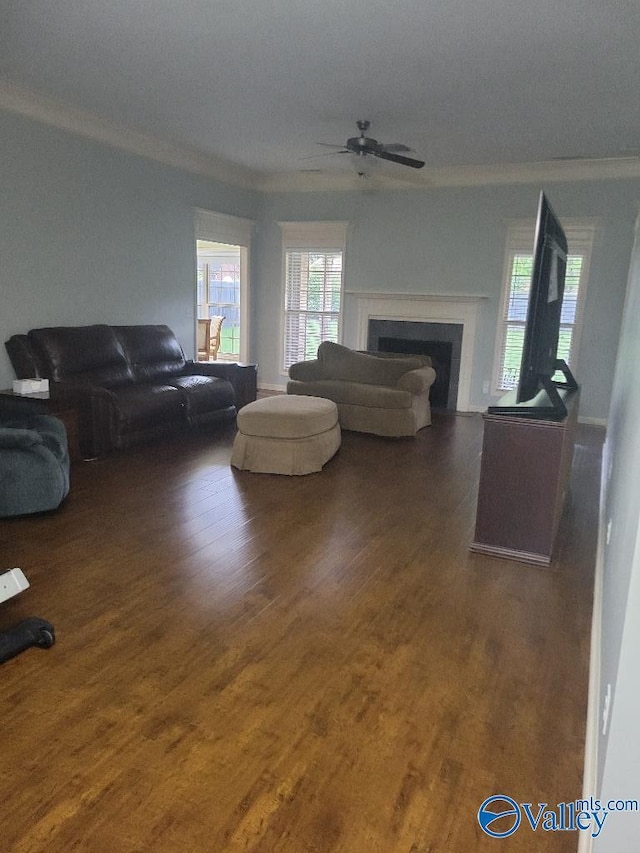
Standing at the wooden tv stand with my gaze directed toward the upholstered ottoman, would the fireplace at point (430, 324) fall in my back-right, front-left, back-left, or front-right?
front-right

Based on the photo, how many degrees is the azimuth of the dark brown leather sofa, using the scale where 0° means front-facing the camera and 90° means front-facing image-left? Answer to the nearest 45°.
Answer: approximately 315°

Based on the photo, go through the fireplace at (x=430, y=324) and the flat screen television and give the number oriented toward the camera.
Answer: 1

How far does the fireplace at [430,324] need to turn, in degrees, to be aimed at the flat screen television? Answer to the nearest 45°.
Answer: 0° — it already faces it

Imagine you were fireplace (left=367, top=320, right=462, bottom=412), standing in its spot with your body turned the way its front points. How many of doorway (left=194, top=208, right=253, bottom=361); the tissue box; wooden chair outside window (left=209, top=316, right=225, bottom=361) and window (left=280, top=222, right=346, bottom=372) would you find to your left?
0

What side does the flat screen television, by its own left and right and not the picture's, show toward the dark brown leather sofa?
front

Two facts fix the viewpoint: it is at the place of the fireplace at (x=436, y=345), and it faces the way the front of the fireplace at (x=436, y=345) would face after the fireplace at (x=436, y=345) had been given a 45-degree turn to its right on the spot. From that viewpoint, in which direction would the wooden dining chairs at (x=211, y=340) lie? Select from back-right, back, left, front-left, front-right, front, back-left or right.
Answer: right

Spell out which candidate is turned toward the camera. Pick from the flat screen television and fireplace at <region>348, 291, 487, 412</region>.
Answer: the fireplace

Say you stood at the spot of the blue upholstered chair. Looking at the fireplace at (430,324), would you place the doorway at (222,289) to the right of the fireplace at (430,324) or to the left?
left

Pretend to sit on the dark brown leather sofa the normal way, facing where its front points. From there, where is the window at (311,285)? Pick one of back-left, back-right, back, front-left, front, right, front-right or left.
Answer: left

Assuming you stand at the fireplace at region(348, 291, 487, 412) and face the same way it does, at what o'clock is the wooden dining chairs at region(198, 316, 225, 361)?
The wooden dining chairs is roughly at 4 o'clock from the fireplace.

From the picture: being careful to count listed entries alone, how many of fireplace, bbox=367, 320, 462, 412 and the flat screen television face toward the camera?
1

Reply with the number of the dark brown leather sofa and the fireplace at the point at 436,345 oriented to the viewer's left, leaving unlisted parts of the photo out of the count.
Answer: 0

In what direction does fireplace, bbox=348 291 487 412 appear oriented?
toward the camera

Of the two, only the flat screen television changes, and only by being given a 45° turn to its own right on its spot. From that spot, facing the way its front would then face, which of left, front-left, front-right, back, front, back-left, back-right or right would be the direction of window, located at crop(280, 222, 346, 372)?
front

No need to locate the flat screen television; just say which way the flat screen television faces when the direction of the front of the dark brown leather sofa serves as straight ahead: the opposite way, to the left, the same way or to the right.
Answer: the opposite way

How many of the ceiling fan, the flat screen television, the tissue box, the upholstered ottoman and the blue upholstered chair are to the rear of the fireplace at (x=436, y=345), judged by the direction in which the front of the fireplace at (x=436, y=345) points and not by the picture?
0

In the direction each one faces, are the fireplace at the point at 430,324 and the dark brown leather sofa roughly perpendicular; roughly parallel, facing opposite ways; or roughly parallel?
roughly perpendicular

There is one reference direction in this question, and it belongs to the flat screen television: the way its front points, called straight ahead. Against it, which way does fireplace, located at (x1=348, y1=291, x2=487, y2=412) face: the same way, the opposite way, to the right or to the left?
to the left

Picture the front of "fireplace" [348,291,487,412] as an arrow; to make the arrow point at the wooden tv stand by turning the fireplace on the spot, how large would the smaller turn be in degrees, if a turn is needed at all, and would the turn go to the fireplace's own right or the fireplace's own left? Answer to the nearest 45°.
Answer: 0° — it already faces it

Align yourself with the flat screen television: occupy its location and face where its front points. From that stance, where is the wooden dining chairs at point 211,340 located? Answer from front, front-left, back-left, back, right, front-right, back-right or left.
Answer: front-right

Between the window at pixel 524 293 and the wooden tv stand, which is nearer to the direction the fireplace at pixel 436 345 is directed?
the wooden tv stand
